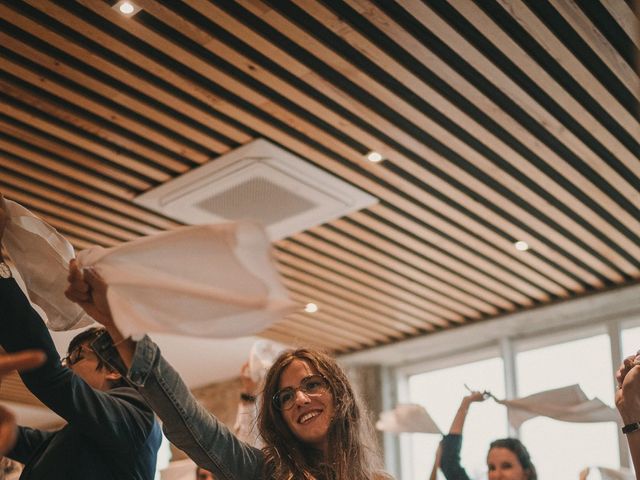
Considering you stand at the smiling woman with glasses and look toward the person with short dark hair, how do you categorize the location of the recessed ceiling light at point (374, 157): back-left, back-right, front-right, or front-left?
back-right

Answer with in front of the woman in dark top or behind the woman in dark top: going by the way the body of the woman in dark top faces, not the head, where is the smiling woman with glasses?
in front

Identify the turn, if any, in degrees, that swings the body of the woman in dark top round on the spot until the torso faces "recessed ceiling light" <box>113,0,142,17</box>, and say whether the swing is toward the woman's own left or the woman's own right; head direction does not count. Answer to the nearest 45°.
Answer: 0° — they already face it

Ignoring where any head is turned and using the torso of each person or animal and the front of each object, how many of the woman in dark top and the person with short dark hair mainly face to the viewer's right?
0

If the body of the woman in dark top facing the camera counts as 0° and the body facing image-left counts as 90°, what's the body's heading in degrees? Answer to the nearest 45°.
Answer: approximately 45°

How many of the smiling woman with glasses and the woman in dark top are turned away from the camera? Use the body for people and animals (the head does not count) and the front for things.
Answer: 0

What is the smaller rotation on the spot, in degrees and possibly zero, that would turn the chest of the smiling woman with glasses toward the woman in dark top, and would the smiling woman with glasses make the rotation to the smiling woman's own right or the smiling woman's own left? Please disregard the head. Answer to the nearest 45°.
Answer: approximately 180°
